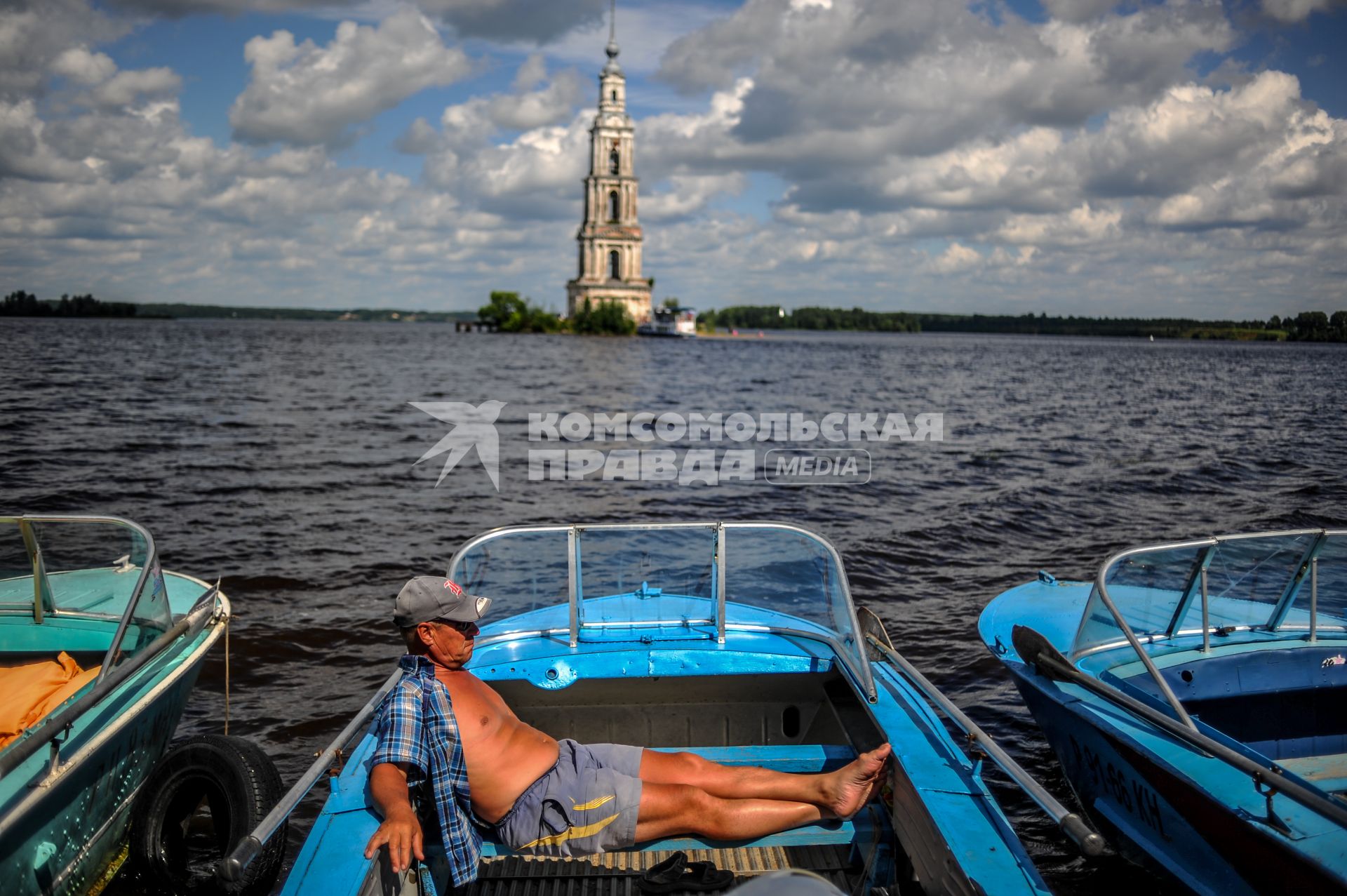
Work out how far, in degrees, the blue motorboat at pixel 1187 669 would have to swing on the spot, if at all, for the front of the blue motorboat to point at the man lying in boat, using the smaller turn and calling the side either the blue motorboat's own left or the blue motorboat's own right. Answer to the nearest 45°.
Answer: approximately 90° to the blue motorboat's own left

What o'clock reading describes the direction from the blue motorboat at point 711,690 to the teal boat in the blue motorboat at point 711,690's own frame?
The teal boat is roughly at 9 o'clock from the blue motorboat.

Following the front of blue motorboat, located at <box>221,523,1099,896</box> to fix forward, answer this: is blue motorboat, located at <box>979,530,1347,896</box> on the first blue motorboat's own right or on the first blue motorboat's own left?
on the first blue motorboat's own right

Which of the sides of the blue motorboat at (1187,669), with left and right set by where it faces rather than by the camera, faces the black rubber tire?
left

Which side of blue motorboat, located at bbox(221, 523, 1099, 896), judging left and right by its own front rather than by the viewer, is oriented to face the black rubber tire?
left

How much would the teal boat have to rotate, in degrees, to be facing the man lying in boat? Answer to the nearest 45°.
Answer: approximately 90° to its right

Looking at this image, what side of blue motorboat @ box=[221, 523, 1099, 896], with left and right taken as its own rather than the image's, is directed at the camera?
back

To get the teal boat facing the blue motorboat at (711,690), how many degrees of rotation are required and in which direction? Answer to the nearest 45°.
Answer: approximately 90° to its right

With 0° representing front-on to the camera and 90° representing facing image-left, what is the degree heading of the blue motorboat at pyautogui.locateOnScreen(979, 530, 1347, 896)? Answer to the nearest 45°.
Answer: approximately 135°

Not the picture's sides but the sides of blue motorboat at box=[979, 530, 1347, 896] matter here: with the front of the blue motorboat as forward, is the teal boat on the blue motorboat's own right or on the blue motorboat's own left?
on the blue motorboat's own left
